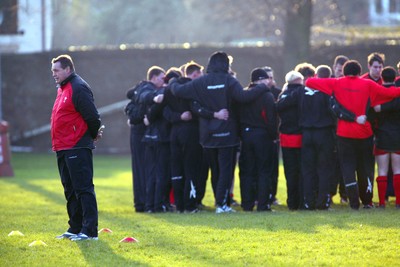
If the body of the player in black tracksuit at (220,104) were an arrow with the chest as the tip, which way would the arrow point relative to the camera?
away from the camera

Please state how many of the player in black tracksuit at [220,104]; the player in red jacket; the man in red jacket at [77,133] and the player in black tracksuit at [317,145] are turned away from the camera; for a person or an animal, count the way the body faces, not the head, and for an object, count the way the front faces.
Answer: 3

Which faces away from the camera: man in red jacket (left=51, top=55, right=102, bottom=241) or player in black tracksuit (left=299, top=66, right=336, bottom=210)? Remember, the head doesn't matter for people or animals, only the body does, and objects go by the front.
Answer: the player in black tracksuit

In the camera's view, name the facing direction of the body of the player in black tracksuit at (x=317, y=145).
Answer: away from the camera

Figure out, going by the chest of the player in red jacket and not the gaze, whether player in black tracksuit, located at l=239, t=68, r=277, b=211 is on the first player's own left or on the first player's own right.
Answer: on the first player's own left

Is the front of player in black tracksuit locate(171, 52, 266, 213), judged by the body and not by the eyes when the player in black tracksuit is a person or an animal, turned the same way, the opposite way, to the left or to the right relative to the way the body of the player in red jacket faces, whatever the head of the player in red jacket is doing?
the same way

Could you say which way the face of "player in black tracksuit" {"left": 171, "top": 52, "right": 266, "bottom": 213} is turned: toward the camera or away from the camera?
away from the camera

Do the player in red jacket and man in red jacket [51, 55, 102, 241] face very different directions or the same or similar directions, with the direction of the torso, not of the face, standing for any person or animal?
very different directions

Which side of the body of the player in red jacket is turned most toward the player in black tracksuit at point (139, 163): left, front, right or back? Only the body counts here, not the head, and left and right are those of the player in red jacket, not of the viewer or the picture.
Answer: left

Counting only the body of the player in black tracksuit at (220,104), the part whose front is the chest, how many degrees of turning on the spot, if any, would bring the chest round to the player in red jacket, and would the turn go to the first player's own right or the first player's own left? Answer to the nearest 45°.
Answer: approximately 90° to the first player's own right

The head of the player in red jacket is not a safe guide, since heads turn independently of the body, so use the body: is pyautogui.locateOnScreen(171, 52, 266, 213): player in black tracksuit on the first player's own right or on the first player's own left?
on the first player's own left
